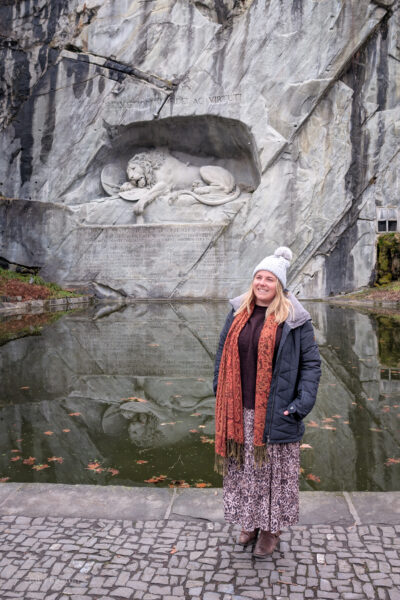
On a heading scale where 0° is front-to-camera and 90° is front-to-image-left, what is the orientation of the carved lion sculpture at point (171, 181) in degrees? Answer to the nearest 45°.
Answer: approximately 90°

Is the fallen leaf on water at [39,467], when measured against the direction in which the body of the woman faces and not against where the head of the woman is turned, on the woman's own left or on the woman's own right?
on the woman's own right

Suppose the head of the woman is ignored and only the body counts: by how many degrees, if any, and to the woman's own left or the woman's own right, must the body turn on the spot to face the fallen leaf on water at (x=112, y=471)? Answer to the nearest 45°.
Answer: approximately 90° to the woman's own right

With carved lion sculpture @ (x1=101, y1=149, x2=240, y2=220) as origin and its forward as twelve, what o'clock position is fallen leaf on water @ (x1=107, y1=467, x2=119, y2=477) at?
The fallen leaf on water is roughly at 9 o'clock from the carved lion sculpture.

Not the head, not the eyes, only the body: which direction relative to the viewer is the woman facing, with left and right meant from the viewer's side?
facing the viewer and to the left of the viewer

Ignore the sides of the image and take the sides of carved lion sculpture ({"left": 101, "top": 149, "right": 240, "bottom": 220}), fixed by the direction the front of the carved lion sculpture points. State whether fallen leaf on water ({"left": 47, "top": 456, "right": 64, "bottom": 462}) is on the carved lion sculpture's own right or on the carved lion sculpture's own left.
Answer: on the carved lion sculpture's own left

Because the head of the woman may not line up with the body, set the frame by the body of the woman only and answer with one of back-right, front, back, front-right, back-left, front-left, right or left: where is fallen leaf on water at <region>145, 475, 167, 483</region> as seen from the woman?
right

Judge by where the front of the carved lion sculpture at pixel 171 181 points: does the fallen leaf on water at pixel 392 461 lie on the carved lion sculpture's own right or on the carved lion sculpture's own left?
on the carved lion sculpture's own left

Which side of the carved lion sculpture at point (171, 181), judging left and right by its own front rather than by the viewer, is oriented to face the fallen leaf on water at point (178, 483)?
left

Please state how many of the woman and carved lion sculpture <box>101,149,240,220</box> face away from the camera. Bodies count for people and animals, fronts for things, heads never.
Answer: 0

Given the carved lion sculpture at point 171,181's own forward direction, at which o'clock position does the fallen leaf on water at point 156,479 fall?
The fallen leaf on water is roughly at 9 o'clock from the carved lion sculpture.

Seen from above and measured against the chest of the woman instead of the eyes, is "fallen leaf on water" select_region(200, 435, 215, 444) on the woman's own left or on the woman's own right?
on the woman's own right

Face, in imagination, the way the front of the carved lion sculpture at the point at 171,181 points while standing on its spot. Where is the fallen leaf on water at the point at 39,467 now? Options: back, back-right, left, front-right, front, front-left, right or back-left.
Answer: left
